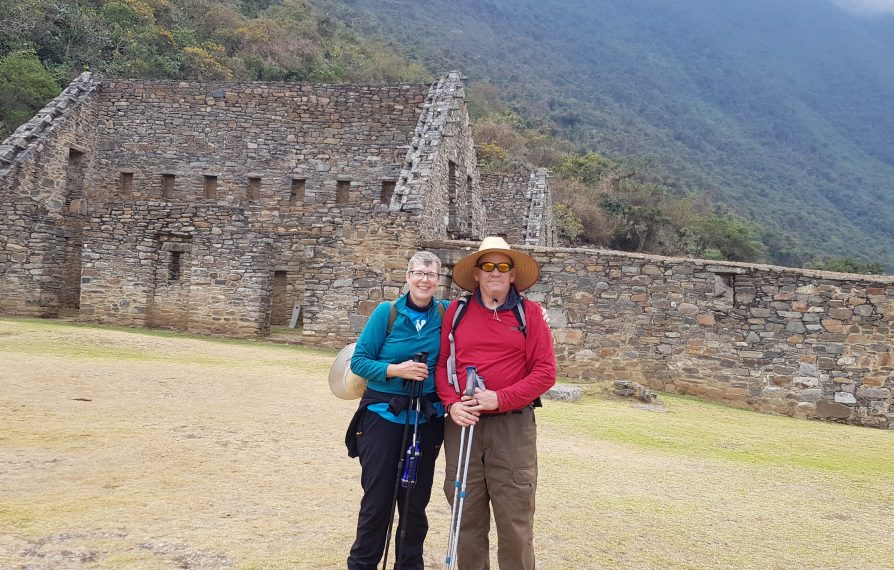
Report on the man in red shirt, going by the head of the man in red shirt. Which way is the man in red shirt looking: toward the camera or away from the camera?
toward the camera

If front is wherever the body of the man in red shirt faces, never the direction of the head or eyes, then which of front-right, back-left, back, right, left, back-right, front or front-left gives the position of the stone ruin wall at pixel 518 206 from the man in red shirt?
back

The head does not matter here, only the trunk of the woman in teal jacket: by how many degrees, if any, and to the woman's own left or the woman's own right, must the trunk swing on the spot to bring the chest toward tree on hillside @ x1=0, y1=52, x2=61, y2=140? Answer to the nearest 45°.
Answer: approximately 180°

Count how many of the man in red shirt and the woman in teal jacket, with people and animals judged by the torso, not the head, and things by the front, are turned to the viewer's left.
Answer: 0

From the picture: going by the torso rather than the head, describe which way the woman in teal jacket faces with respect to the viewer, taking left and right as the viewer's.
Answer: facing the viewer and to the right of the viewer

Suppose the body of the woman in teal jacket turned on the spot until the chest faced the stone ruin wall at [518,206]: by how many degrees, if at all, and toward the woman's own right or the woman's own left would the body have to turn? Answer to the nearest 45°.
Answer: approximately 135° to the woman's own left

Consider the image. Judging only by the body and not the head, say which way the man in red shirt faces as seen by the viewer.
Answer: toward the camera

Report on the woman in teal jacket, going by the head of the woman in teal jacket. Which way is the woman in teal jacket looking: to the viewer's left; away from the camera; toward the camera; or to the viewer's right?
toward the camera

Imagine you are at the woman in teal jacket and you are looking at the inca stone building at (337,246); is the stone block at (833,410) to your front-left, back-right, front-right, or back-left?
front-right
